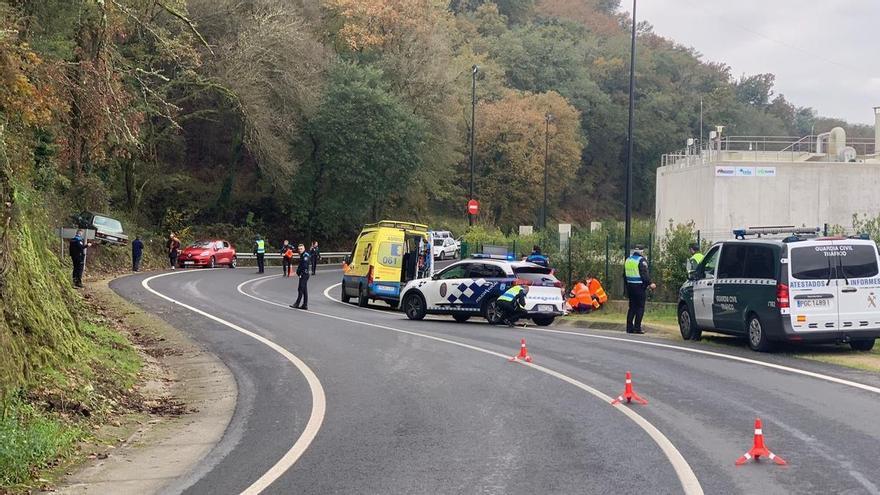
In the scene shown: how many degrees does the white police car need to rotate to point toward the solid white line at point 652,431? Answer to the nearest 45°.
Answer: approximately 135° to its left

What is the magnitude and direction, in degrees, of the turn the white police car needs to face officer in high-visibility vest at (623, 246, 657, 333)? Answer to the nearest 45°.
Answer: approximately 180°

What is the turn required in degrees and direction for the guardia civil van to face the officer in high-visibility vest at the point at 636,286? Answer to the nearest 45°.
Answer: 0° — it already faces them

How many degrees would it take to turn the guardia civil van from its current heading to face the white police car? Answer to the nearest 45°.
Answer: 0° — it already faces it

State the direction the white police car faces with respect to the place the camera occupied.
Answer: facing away from the viewer and to the left of the viewer

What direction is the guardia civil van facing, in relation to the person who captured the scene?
facing away from the viewer and to the left of the viewer

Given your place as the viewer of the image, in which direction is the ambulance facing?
facing away from the viewer and to the left of the viewer

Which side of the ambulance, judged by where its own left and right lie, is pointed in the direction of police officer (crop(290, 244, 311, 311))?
left

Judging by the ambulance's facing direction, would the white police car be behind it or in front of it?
behind
